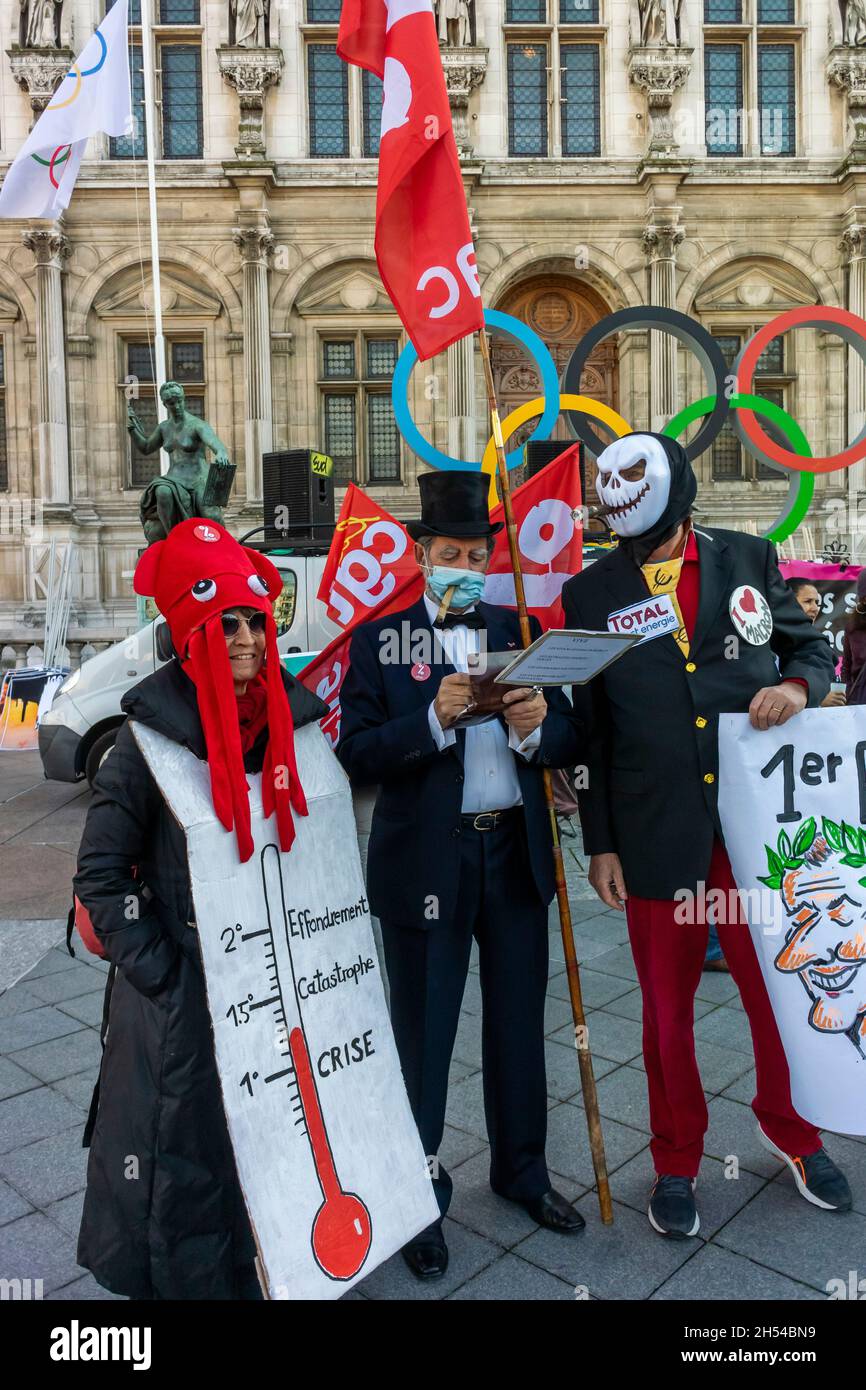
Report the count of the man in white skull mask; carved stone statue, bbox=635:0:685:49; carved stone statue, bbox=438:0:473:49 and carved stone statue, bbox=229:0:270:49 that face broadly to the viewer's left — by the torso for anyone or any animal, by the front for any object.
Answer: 0

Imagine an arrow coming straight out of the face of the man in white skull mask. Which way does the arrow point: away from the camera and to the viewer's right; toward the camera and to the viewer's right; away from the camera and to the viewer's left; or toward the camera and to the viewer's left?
toward the camera and to the viewer's left

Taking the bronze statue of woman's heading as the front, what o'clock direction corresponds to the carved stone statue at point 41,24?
The carved stone statue is roughly at 4 o'clock from the bronze statue of woman.

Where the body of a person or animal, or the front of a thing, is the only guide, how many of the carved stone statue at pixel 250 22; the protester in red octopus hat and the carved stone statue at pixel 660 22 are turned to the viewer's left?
0

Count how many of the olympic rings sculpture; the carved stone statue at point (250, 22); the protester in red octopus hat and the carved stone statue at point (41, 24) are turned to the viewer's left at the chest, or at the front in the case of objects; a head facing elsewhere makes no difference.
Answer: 0

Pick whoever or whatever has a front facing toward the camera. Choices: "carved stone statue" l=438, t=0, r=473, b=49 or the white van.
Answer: the carved stone statue

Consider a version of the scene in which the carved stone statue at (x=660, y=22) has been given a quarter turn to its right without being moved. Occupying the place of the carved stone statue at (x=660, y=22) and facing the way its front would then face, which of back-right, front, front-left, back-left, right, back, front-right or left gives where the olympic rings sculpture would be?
left

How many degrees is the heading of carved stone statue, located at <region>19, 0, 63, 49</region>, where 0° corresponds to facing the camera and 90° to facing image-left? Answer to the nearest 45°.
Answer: approximately 0°

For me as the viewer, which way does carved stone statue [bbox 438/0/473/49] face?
facing the viewer

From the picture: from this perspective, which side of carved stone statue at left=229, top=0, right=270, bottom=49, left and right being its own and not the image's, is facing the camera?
front

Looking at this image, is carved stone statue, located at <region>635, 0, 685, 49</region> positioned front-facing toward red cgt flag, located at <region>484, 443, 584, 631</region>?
yes

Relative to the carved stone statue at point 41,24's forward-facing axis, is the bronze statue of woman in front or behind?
in front

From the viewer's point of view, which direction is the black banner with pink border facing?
toward the camera

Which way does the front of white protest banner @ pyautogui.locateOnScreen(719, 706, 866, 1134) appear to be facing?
toward the camera
